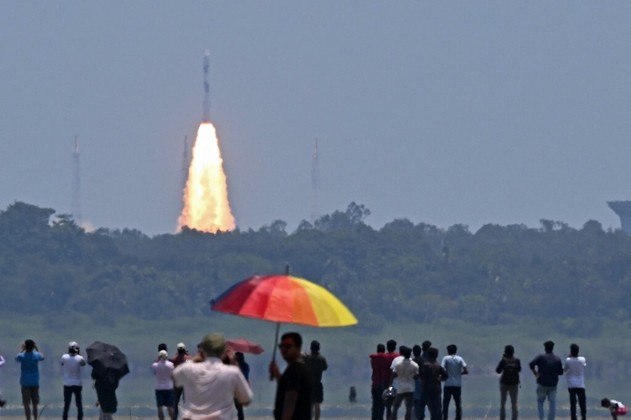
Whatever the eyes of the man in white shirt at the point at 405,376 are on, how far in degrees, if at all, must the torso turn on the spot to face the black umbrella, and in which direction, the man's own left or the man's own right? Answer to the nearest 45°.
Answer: approximately 90° to the man's own left

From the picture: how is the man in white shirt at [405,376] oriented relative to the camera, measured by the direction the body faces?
away from the camera

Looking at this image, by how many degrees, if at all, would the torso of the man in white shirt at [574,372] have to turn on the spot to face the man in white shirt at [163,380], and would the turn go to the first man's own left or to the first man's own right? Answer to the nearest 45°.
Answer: approximately 90° to the first man's own left

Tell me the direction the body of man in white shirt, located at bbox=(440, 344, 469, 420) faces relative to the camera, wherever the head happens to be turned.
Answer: away from the camera

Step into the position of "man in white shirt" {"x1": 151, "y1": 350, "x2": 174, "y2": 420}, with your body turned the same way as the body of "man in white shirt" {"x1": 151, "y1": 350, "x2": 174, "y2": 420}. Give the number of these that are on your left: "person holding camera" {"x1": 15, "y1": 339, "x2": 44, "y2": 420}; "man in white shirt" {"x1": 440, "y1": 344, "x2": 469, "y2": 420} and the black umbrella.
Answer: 2

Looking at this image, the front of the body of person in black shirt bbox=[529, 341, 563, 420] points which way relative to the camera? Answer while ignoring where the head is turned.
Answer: away from the camera

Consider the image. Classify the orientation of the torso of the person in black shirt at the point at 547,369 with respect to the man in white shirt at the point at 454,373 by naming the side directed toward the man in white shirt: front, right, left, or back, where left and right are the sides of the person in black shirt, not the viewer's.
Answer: left

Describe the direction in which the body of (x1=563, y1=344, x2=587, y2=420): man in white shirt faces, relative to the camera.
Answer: away from the camera

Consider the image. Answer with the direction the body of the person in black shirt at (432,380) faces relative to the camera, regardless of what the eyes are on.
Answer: away from the camera
